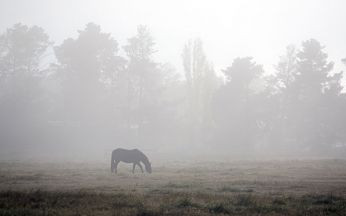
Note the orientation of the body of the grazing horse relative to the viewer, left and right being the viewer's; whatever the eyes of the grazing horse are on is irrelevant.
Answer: facing to the right of the viewer
